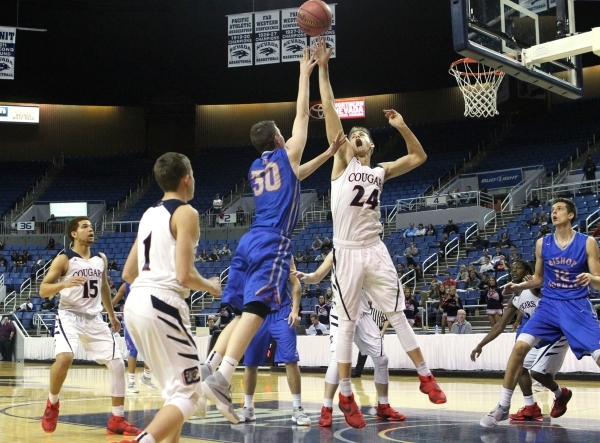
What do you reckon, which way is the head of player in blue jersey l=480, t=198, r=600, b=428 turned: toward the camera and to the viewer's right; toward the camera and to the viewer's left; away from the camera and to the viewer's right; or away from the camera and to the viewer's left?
toward the camera and to the viewer's left

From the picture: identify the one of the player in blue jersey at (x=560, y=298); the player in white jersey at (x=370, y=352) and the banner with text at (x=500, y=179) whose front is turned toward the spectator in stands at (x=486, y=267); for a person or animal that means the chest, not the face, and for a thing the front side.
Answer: the banner with text

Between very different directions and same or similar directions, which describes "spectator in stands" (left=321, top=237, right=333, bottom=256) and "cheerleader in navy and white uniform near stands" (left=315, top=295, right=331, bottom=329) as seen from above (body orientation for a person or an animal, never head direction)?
same or similar directions

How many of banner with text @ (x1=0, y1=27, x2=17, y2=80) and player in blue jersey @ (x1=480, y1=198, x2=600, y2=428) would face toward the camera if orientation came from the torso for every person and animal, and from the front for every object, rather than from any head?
2

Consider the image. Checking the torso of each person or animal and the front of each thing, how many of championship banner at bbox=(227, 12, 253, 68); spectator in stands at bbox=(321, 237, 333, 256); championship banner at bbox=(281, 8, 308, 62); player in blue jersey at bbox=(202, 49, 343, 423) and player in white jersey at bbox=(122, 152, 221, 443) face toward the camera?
3

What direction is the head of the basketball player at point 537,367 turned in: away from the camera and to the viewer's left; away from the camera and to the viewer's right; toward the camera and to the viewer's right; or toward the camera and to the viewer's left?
toward the camera and to the viewer's left

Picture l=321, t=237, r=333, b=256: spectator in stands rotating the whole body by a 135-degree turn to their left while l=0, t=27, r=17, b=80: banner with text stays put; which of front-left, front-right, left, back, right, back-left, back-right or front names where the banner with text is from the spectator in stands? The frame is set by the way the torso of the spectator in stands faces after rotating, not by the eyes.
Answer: back-left

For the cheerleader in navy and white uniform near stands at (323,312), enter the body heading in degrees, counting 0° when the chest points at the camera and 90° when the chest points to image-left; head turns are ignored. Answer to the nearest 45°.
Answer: approximately 0°

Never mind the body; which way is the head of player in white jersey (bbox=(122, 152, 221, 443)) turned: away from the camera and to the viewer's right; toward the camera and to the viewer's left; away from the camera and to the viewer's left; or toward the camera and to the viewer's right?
away from the camera and to the viewer's right

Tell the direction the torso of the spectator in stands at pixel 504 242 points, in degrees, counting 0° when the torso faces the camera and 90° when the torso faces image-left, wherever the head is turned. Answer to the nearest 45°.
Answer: approximately 0°

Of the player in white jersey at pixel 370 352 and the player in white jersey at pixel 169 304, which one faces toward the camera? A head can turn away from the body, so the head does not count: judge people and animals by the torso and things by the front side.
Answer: the player in white jersey at pixel 370 352

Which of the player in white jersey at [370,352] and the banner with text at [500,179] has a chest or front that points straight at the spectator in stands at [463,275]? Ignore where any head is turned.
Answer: the banner with text

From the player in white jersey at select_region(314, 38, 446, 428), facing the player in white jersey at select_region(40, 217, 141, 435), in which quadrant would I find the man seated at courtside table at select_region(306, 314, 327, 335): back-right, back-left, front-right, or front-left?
front-right

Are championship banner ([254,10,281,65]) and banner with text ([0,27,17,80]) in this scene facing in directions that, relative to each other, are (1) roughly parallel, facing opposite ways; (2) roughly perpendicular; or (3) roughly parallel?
roughly parallel

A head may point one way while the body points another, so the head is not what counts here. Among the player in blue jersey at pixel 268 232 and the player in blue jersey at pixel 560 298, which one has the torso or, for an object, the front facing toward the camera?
the player in blue jersey at pixel 560 298

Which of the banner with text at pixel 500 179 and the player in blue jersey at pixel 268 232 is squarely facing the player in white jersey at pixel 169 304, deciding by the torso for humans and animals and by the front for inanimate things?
the banner with text

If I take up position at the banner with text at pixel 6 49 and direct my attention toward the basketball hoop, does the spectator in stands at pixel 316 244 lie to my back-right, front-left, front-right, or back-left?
front-left
